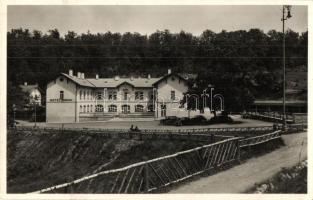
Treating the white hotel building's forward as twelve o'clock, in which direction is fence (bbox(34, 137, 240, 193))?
The fence is roughly at 12 o'clock from the white hotel building.

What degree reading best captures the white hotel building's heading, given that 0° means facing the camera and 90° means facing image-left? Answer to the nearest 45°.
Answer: approximately 0°
